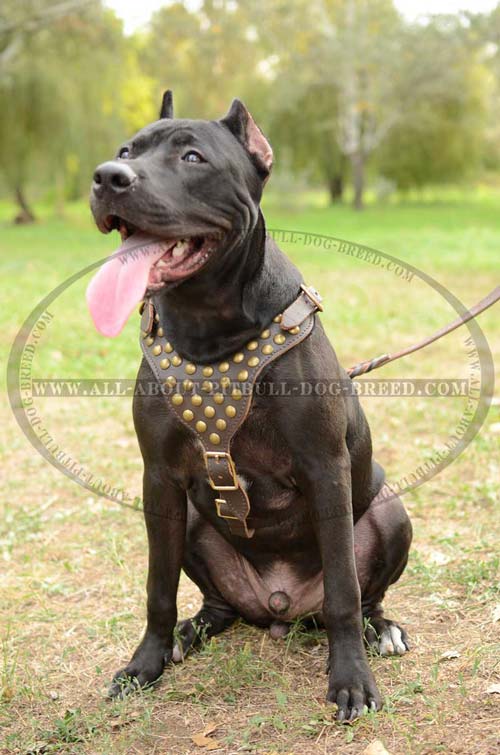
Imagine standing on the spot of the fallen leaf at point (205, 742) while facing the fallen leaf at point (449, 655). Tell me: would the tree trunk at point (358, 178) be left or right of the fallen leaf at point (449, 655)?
left

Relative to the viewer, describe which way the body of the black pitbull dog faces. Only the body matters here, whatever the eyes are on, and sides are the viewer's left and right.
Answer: facing the viewer and to the left of the viewer

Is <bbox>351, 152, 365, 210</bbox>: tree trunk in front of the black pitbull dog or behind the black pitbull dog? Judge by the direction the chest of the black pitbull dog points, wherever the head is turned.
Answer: behind
